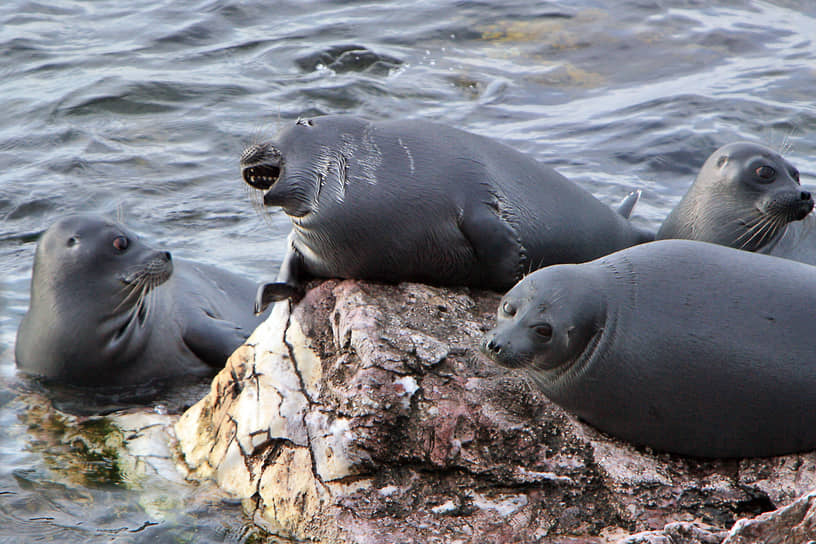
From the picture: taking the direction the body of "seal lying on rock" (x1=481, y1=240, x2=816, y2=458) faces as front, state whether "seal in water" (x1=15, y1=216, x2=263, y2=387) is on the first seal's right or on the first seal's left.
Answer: on the first seal's right

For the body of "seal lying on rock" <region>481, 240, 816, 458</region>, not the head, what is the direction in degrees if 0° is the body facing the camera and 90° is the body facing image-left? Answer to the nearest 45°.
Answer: approximately 45°

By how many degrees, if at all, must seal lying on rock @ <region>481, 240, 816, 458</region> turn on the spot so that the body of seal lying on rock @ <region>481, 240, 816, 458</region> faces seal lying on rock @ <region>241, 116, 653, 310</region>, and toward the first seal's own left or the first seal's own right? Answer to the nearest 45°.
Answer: approximately 90° to the first seal's own right
